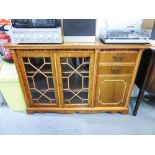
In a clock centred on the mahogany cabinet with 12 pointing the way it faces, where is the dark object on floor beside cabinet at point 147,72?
The dark object on floor beside cabinet is roughly at 9 o'clock from the mahogany cabinet.

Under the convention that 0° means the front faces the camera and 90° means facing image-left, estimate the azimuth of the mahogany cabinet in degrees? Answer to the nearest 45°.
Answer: approximately 0°

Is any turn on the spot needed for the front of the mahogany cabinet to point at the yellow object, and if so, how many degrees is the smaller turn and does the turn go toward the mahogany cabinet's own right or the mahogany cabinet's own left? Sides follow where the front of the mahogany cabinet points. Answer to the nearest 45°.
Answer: approximately 90° to the mahogany cabinet's own right
